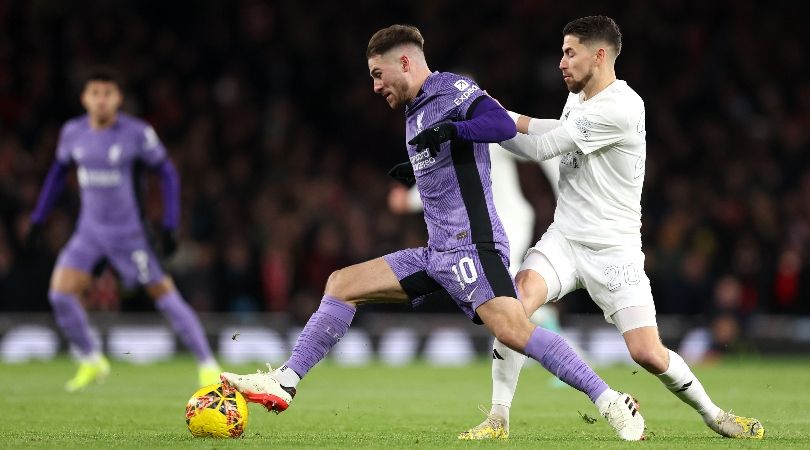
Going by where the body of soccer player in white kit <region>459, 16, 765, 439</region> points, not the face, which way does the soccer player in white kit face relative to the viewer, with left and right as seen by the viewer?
facing to the left of the viewer

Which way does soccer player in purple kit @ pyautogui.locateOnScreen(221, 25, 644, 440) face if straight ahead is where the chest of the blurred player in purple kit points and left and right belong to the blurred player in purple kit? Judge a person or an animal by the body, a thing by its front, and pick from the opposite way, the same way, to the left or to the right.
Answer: to the right

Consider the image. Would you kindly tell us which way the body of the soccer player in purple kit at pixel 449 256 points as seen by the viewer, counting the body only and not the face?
to the viewer's left

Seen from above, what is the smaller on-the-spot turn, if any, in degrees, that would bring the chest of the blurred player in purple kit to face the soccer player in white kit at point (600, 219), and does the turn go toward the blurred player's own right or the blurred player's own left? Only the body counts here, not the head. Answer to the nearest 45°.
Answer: approximately 45° to the blurred player's own left

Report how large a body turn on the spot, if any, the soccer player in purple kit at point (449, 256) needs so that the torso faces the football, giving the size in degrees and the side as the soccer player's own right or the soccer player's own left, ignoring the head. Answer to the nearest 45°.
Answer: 0° — they already face it

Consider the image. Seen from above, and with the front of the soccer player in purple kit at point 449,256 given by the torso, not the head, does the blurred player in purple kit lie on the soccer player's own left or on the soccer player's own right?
on the soccer player's own right

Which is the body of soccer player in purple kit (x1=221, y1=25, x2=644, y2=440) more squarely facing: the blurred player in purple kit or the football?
the football
